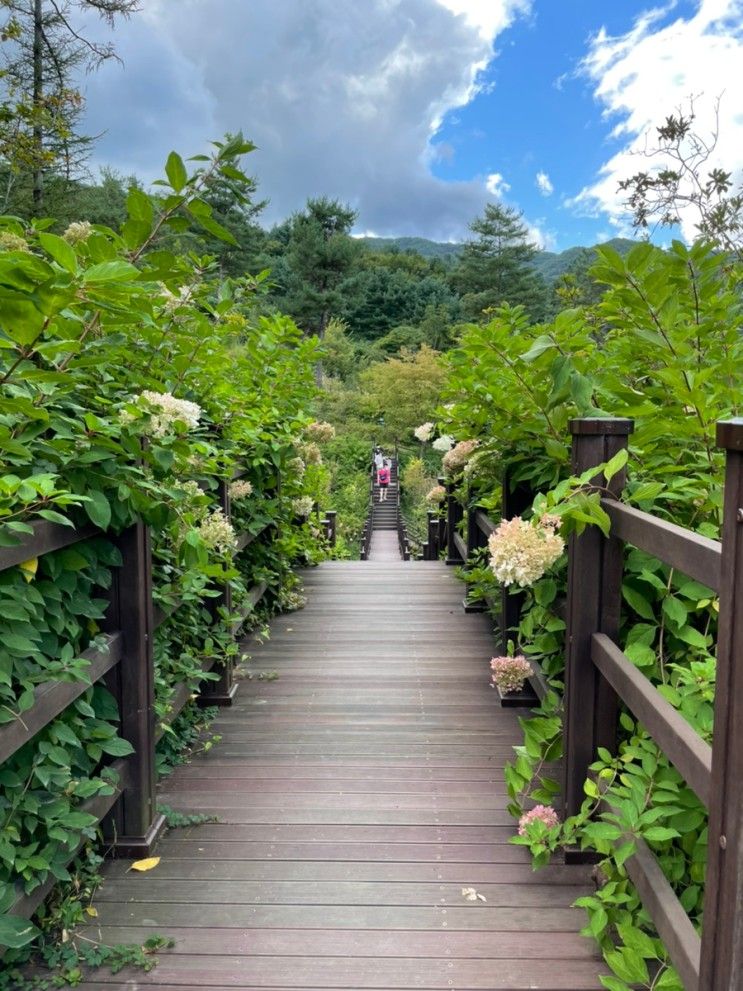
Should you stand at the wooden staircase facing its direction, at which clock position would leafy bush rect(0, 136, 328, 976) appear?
The leafy bush is roughly at 12 o'clock from the wooden staircase.

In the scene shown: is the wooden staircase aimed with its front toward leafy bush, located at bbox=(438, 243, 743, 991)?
yes

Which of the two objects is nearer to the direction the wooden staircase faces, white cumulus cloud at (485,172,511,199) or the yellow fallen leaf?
the yellow fallen leaf

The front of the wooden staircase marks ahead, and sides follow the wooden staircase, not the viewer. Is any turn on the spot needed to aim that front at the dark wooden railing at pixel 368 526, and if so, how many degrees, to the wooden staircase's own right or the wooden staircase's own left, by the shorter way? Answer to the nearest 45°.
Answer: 0° — it already faces it

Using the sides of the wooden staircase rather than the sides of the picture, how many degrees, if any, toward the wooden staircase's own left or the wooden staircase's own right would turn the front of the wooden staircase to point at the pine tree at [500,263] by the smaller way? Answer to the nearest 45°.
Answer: approximately 180°

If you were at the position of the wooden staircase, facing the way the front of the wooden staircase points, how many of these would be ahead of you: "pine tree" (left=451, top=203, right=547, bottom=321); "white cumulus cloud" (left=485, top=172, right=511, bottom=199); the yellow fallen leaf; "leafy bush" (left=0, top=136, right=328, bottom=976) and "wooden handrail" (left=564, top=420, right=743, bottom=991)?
3

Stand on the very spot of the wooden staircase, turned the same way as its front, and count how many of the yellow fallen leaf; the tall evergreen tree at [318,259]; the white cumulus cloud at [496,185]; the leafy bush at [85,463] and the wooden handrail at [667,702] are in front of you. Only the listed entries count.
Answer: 3

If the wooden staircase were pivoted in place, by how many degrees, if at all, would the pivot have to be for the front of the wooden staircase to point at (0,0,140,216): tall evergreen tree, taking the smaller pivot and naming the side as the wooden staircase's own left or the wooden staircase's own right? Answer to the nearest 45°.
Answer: approximately 45° to the wooden staircase's own right

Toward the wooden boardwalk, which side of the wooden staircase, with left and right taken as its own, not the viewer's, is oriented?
front

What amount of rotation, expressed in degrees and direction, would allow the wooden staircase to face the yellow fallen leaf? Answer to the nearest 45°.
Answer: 0° — it already faces it

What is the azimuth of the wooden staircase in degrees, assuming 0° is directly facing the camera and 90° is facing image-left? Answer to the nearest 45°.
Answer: approximately 0°

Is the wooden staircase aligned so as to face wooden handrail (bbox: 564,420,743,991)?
yes
